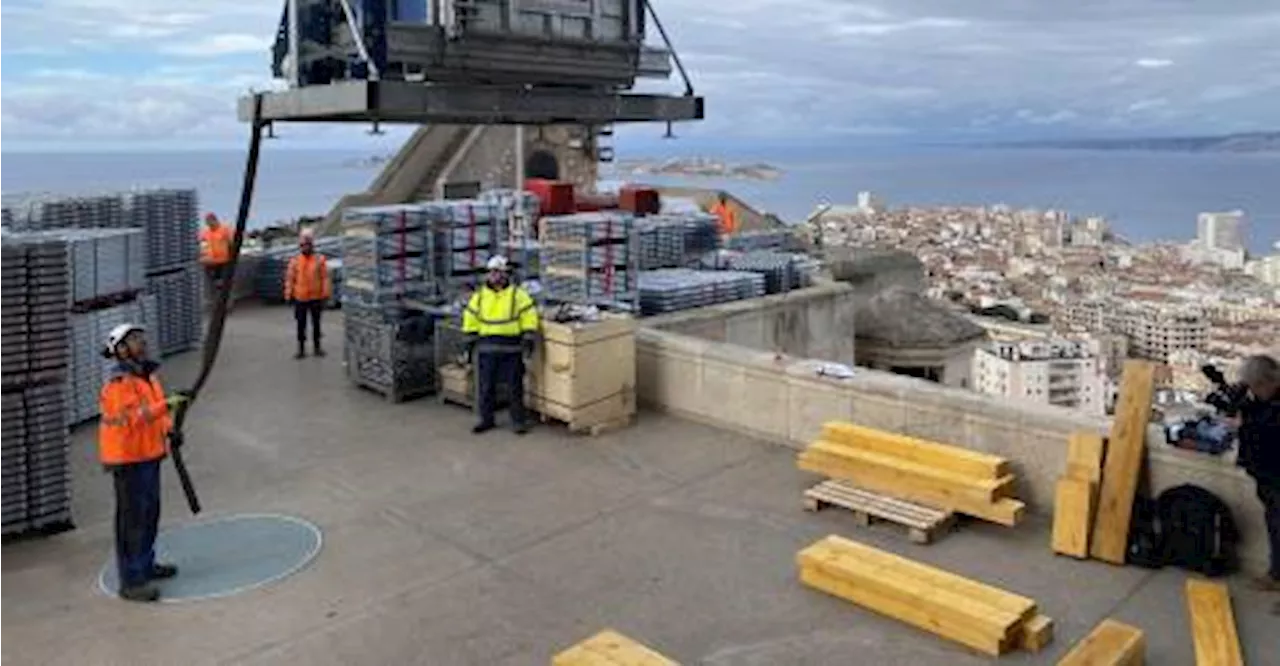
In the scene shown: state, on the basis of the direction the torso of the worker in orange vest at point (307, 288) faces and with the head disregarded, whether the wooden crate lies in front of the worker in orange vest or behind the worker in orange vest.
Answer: in front

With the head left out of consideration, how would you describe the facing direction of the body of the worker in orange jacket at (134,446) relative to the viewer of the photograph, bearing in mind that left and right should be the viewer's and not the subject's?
facing to the right of the viewer

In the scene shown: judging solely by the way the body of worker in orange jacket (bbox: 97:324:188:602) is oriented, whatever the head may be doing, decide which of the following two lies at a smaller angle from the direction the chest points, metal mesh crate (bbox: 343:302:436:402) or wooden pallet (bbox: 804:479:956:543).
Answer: the wooden pallet

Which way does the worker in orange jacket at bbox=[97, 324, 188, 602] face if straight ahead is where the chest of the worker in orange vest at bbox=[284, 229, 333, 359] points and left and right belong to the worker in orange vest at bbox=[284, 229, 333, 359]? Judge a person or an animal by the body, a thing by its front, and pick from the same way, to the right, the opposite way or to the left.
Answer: to the left

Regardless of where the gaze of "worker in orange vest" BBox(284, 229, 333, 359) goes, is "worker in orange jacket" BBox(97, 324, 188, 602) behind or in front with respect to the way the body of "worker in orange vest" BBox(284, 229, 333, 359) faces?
in front

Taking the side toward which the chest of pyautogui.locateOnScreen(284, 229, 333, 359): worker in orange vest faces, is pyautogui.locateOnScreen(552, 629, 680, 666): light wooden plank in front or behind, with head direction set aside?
in front

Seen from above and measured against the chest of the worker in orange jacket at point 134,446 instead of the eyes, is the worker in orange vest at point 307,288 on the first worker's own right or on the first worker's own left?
on the first worker's own left

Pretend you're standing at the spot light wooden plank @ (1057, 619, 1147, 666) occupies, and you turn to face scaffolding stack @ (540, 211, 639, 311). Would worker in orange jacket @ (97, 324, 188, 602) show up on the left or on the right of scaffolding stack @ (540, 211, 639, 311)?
left

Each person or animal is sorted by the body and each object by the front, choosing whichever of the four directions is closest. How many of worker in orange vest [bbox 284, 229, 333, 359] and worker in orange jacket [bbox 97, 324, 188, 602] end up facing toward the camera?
1
